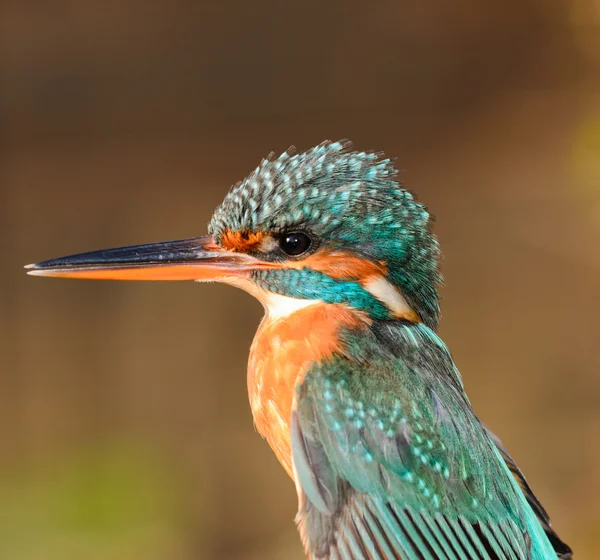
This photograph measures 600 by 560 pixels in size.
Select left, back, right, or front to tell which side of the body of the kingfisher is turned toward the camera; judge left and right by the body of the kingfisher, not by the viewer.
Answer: left
